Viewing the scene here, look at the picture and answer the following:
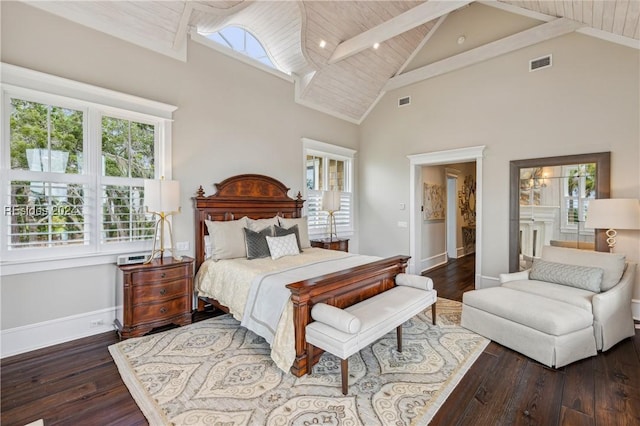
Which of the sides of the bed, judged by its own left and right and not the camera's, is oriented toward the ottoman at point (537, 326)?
front

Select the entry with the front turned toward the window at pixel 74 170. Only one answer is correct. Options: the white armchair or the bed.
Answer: the white armchair

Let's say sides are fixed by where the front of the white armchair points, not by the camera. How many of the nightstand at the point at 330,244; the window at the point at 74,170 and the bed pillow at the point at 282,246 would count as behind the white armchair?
0

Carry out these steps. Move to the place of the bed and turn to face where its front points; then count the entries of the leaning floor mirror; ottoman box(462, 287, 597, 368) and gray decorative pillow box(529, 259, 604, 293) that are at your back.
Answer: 0

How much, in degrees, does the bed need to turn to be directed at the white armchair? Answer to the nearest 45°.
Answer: approximately 45° to its left

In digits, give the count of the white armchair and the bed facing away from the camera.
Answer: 0

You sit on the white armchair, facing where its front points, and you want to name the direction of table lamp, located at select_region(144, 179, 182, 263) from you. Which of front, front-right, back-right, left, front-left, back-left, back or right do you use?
front

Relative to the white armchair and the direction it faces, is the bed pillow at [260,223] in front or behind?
in front

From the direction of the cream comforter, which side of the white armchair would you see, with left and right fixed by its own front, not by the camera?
front

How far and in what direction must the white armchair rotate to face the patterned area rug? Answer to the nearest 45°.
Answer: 0° — it already faces it

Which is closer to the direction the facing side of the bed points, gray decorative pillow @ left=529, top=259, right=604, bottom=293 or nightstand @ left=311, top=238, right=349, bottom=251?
the gray decorative pillow

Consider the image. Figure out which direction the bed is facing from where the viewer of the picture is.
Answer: facing the viewer and to the right of the viewer

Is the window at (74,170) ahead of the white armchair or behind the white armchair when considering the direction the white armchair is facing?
ahead

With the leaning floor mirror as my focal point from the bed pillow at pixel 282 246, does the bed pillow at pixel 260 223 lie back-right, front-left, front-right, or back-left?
back-left

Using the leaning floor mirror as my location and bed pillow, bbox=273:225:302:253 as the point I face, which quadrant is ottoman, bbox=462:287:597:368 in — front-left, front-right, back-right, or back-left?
front-left

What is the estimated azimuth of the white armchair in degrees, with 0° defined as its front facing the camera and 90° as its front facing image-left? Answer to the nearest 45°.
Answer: approximately 45°
